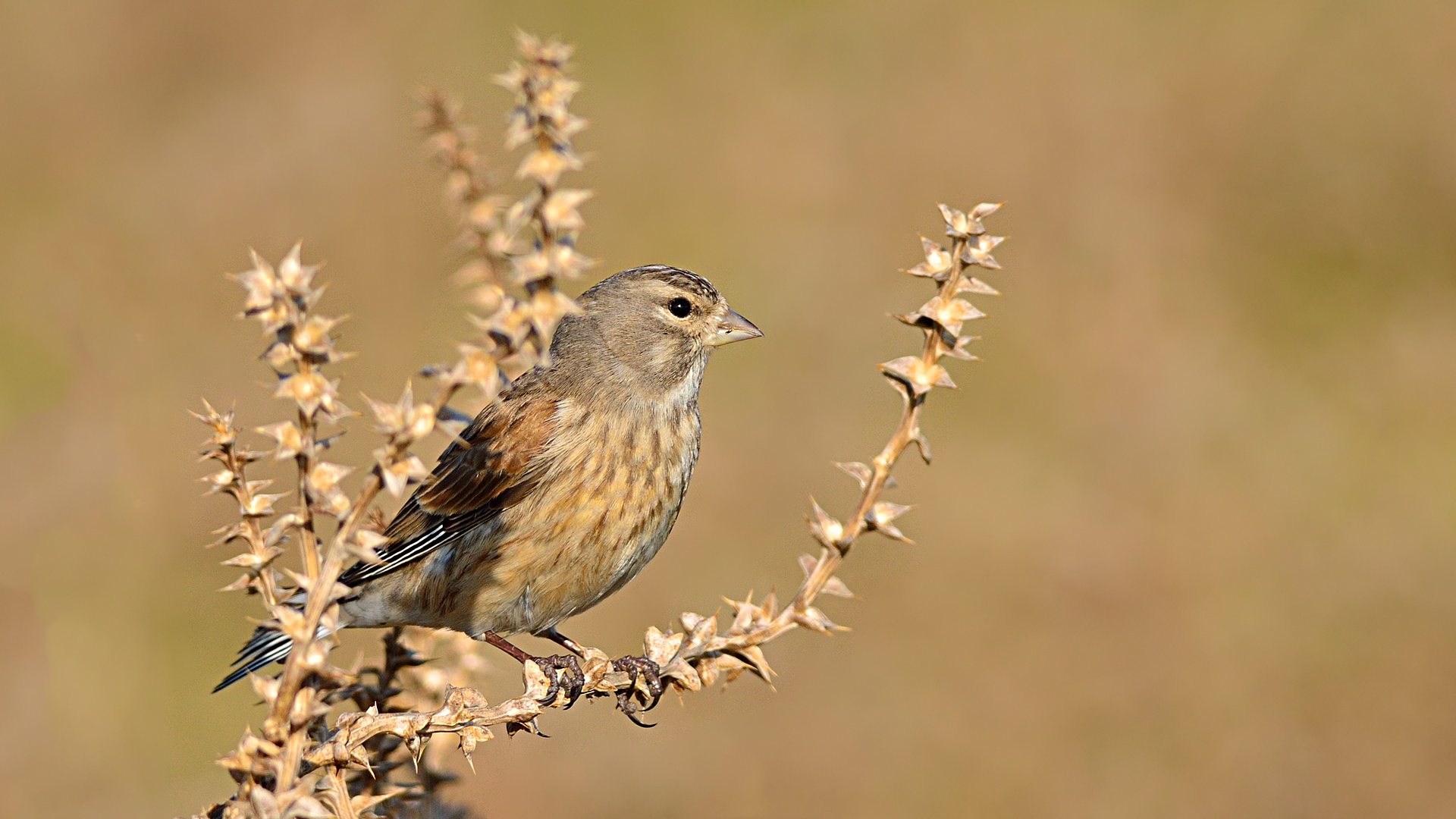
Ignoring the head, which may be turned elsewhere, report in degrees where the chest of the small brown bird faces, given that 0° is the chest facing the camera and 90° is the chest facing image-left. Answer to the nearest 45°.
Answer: approximately 270°
